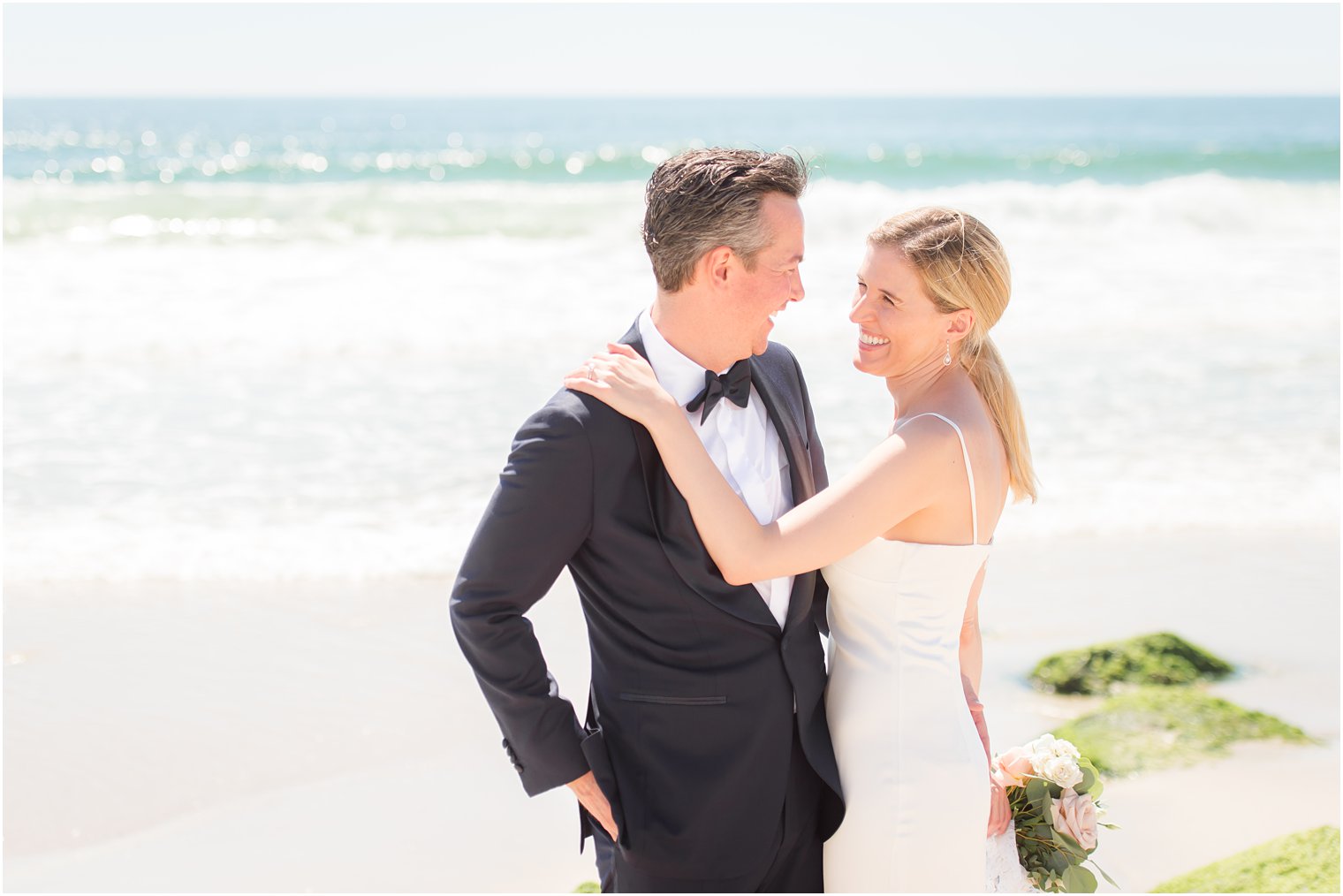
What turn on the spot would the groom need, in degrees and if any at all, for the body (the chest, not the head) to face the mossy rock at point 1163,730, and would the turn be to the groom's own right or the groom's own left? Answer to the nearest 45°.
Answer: approximately 90° to the groom's own left

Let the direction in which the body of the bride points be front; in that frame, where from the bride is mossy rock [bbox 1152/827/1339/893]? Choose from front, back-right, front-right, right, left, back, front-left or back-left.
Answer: back-right

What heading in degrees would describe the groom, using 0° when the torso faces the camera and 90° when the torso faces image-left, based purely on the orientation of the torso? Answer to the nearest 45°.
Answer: approximately 315°

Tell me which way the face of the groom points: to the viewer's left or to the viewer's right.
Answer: to the viewer's right

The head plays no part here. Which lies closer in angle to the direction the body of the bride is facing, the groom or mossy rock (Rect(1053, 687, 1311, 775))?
the groom

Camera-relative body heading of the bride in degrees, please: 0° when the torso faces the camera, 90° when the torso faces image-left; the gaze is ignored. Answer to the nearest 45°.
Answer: approximately 90°

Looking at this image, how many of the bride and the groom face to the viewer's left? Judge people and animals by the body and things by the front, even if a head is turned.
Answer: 1
